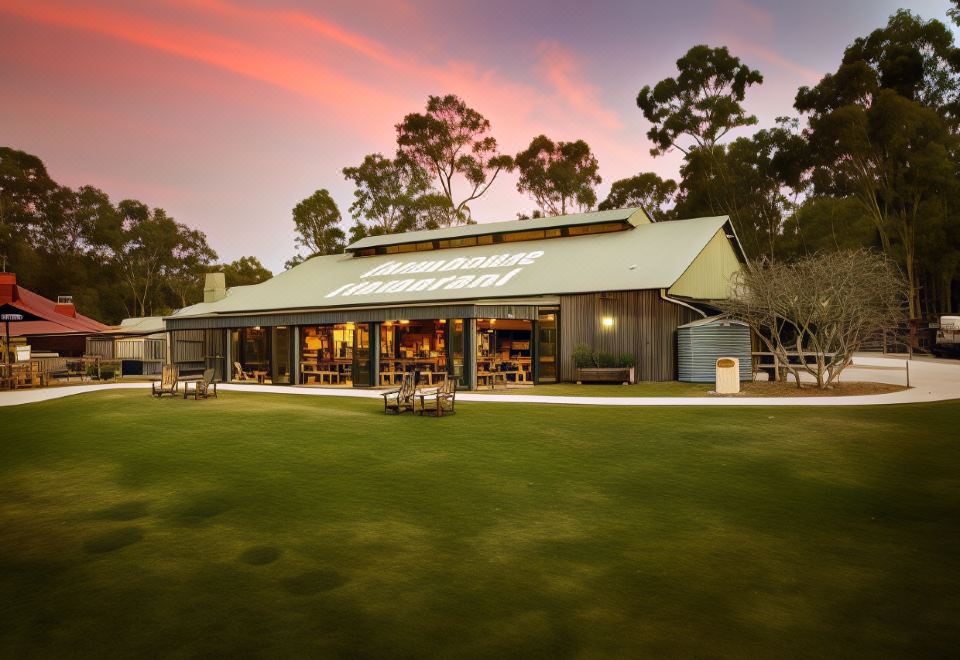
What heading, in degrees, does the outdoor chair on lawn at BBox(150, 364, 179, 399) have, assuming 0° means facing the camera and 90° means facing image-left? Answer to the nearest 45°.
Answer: approximately 45°

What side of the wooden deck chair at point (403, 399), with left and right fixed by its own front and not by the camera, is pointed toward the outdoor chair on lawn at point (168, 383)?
right

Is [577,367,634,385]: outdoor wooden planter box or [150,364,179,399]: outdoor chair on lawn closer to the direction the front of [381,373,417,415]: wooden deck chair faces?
the outdoor chair on lawn

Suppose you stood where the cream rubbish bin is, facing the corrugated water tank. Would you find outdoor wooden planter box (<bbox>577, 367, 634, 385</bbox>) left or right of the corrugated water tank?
left

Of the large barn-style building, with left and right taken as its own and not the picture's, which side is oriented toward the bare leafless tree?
left

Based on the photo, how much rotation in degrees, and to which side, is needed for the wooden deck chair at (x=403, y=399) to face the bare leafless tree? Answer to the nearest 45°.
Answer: approximately 135° to its left

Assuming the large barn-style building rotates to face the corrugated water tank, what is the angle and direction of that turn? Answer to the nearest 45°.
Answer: approximately 90° to its left

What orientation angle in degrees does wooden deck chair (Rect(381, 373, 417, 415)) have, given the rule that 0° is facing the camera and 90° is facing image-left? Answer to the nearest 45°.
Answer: approximately 45°
